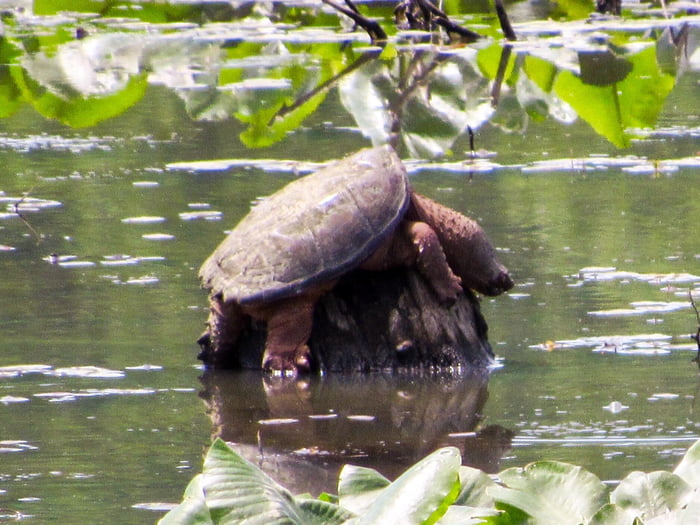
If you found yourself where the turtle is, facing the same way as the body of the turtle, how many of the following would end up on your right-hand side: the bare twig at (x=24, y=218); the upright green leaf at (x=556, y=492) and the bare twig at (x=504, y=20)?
1

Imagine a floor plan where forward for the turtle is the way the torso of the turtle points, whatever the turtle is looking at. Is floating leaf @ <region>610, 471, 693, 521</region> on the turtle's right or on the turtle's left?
on the turtle's right

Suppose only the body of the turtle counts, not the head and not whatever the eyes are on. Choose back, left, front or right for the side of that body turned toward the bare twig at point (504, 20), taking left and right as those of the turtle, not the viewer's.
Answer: left

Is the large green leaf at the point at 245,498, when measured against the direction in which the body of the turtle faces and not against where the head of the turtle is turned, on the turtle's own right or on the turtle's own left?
on the turtle's own right

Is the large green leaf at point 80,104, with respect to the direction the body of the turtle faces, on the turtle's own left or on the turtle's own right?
on the turtle's own left

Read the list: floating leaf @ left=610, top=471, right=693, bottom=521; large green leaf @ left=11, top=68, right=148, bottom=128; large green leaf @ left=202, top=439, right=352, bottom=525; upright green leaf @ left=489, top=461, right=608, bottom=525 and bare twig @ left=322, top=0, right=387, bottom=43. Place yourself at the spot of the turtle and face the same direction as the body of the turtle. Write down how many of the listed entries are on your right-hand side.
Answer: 3

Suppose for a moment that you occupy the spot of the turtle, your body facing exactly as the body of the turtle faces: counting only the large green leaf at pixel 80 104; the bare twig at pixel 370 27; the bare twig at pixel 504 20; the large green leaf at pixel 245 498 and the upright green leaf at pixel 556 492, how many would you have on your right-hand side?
2

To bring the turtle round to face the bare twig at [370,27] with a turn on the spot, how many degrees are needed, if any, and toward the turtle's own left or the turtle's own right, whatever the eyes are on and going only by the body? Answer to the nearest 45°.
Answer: approximately 90° to the turtle's own left

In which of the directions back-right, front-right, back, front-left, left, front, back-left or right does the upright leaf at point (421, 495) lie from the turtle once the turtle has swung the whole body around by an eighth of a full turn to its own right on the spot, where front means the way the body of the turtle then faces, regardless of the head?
front-right

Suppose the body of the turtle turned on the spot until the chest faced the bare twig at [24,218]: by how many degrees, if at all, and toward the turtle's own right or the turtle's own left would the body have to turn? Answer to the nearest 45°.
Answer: approximately 135° to the turtle's own left

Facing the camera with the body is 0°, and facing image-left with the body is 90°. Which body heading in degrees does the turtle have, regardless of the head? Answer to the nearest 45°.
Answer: approximately 270°
